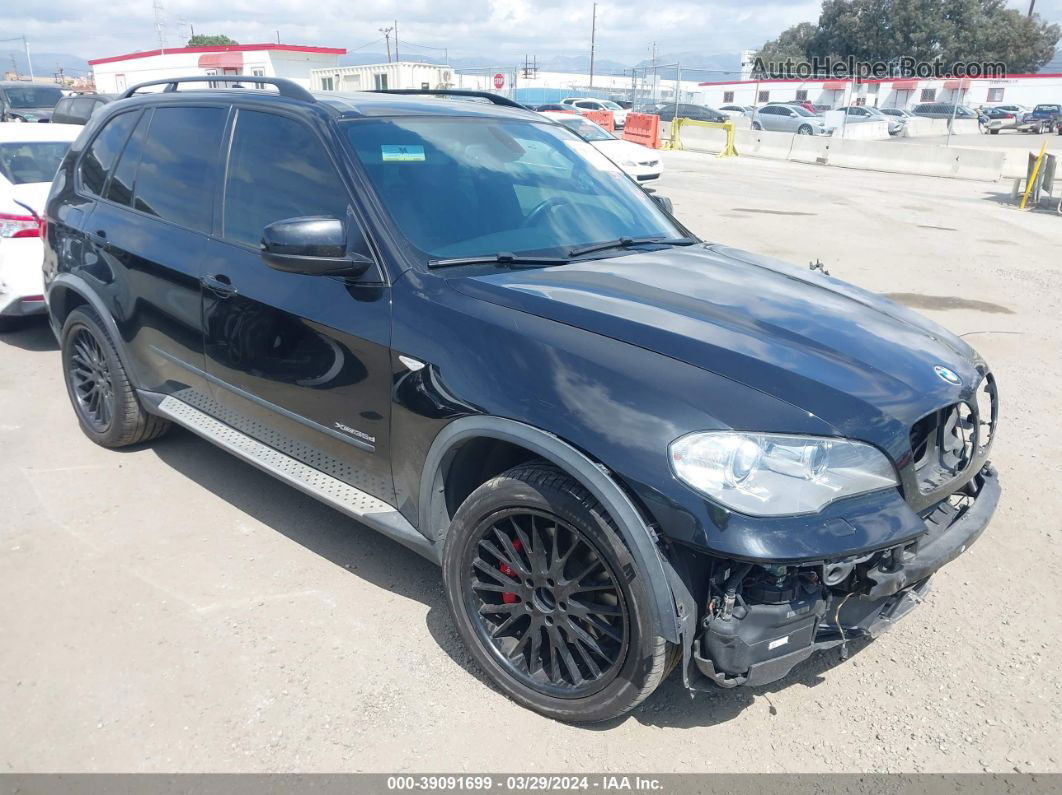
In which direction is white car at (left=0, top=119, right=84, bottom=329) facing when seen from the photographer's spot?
facing away from the viewer and to the left of the viewer

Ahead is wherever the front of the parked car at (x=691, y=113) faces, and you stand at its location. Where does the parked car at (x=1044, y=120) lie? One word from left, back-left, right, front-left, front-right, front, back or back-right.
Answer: front-left

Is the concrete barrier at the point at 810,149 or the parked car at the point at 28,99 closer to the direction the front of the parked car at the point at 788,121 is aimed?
the concrete barrier

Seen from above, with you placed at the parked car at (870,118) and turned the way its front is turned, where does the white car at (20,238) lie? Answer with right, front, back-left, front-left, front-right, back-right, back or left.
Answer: front-right

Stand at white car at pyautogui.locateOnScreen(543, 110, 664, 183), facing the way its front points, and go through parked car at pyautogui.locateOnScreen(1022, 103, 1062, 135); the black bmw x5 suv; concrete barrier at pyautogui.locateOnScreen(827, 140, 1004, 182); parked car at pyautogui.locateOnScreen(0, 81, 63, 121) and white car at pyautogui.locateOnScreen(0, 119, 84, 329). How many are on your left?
2

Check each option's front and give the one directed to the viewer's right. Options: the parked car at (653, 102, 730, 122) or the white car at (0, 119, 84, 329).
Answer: the parked car

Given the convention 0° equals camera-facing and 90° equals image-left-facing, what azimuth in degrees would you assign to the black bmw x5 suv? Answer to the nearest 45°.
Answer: approximately 315°

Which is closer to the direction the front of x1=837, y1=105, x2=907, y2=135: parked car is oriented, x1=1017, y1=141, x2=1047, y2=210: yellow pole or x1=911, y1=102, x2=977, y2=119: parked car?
the yellow pole

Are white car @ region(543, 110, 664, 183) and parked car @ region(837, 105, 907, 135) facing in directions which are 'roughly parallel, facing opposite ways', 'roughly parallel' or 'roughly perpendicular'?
roughly parallel

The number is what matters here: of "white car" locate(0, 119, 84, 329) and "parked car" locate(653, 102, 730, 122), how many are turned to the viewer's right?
1

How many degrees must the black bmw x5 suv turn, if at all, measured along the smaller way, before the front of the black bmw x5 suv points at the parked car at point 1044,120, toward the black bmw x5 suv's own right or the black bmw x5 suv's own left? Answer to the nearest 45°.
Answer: approximately 90° to the black bmw x5 suv's own left

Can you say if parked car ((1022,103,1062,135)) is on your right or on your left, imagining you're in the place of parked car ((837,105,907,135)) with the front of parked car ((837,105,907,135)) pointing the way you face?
on your left
